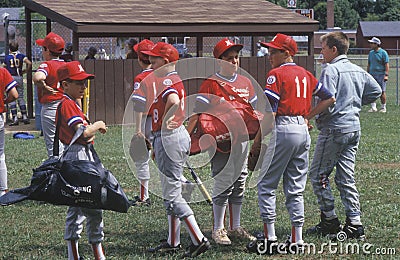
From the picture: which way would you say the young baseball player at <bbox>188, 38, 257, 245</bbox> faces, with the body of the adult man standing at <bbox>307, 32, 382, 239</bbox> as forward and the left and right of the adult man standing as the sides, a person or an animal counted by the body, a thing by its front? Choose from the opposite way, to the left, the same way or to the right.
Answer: the opposite way

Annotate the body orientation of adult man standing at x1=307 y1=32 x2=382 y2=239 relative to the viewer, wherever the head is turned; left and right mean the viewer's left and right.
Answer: facing away from the viewer and to the left of the viewer

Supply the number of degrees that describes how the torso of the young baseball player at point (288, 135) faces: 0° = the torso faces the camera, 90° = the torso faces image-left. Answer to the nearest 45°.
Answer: approximately 135°

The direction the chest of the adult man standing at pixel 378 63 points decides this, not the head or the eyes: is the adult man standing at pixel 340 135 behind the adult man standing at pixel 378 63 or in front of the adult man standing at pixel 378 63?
in front

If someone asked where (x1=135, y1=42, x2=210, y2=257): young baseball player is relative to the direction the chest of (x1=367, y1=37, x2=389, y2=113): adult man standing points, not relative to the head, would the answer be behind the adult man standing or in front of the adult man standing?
in front

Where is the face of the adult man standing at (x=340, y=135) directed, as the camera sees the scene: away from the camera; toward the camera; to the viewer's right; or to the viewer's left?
to the viewer's left

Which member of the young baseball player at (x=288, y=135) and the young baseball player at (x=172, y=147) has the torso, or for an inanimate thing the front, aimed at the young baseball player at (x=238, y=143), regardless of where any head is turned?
the young baseball player at (x=288, y=135)
